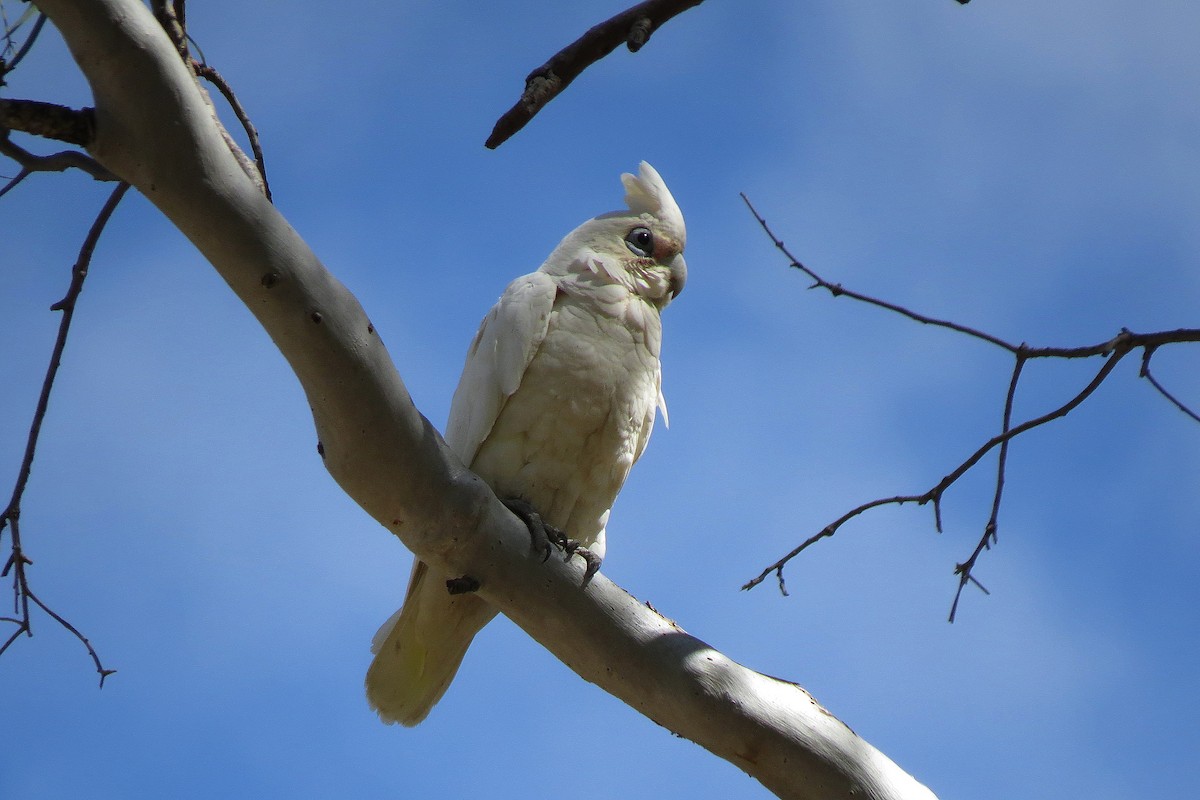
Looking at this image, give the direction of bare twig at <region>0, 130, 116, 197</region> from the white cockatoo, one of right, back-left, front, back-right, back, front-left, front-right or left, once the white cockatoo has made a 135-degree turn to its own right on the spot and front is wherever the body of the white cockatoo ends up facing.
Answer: front-left

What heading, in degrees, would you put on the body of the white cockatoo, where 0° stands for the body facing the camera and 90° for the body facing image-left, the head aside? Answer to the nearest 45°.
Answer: approximately 315°

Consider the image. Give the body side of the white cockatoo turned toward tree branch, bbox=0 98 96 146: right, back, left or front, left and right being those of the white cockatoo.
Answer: right

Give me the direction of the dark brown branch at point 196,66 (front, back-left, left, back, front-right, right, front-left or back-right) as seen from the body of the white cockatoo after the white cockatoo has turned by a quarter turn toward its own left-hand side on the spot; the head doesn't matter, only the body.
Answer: back

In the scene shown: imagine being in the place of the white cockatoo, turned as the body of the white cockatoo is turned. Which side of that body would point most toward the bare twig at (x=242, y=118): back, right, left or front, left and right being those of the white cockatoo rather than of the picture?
right
